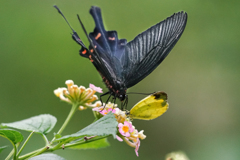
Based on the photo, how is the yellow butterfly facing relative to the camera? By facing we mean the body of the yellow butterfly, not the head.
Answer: to the viewer's left

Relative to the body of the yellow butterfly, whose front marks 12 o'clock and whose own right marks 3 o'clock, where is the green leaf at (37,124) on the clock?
The green leaf is roughly at 12 o'clock from the yellow butterfly.

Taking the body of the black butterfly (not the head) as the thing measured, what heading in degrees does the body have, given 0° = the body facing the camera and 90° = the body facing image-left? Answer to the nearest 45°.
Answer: approximately 270°

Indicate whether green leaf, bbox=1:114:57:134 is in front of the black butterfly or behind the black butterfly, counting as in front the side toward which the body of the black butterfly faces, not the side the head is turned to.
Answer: behind
